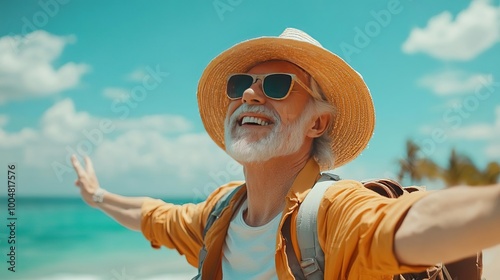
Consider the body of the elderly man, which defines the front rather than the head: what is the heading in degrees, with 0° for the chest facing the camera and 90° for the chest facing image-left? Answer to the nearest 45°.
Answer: approximately 45°
